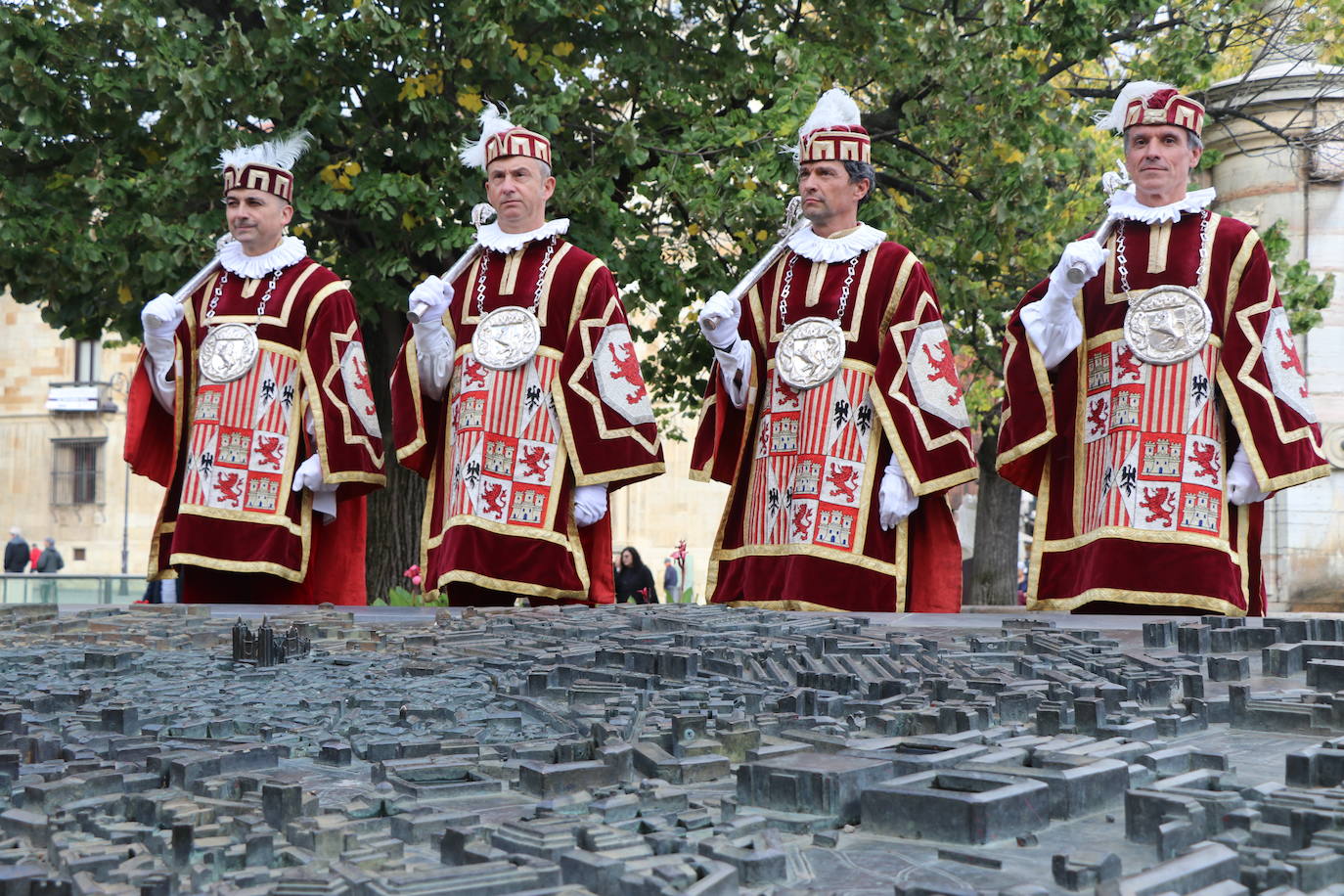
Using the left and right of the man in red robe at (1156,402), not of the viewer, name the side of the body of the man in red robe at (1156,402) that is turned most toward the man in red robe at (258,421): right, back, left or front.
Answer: right

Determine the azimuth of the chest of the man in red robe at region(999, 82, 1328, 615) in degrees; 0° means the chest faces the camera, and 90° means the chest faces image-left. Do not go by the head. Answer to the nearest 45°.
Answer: approximately 0°

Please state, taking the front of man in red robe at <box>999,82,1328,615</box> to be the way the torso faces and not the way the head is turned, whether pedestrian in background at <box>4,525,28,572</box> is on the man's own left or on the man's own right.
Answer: on the man's own right

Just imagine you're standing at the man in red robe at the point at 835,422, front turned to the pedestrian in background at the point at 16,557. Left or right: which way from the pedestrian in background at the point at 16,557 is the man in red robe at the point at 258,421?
left

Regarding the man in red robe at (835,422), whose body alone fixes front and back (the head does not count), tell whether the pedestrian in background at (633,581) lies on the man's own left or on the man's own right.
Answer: on the man's own right

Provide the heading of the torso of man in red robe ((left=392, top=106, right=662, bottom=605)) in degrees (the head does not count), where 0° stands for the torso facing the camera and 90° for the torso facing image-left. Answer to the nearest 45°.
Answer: approximately 45°

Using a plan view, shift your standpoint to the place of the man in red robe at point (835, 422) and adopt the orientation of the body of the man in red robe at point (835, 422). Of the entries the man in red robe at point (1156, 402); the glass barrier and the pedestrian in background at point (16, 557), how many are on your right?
2

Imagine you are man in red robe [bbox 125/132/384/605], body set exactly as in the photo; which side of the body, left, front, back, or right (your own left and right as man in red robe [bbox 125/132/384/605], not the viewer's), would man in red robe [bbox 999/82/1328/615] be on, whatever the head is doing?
left

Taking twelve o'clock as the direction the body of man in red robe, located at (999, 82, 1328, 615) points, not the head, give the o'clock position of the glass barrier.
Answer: The glass barrier is roughly at 4 o'clock from the man in red robe.

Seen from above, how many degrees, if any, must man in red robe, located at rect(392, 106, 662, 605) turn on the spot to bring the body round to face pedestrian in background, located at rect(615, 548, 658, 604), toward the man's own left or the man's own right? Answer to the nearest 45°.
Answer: approximately 135° to the man's own right

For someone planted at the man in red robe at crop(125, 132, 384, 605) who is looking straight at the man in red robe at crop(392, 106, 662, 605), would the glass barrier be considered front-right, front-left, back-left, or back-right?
back-left

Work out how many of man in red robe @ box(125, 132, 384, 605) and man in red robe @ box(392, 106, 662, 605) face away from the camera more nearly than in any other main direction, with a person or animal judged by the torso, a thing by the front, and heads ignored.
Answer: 0
